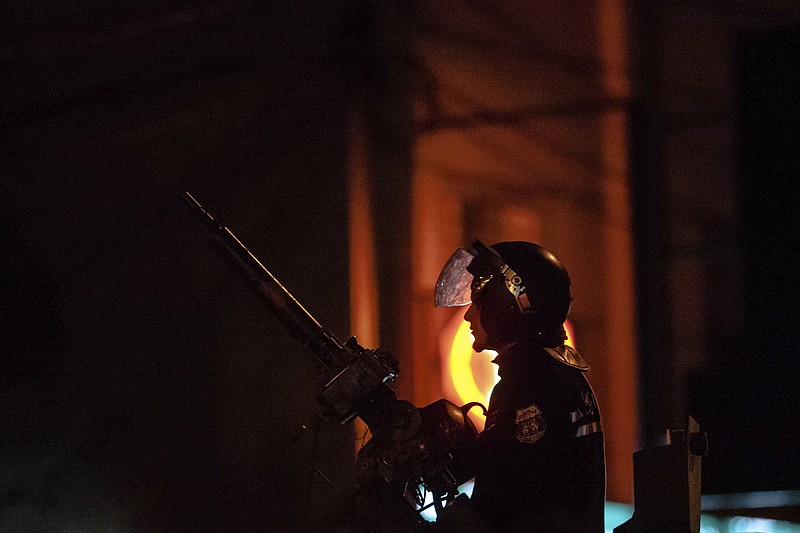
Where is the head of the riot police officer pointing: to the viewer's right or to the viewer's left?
to the viewer's left

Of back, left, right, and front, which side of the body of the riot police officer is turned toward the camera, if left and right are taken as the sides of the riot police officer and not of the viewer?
left
